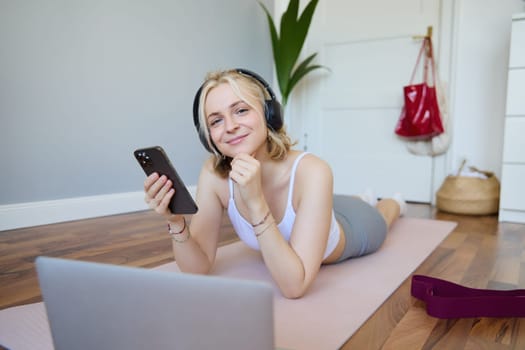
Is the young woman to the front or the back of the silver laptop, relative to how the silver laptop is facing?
to the front

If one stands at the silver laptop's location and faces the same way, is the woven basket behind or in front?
in front

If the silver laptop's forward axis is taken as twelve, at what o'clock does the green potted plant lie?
The green potted plant is roughly at 11 o'clock from the silver laptop.

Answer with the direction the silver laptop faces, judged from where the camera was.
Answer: facing away from the viewer and to the right of the viewer

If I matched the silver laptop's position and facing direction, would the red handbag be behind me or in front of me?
in front
